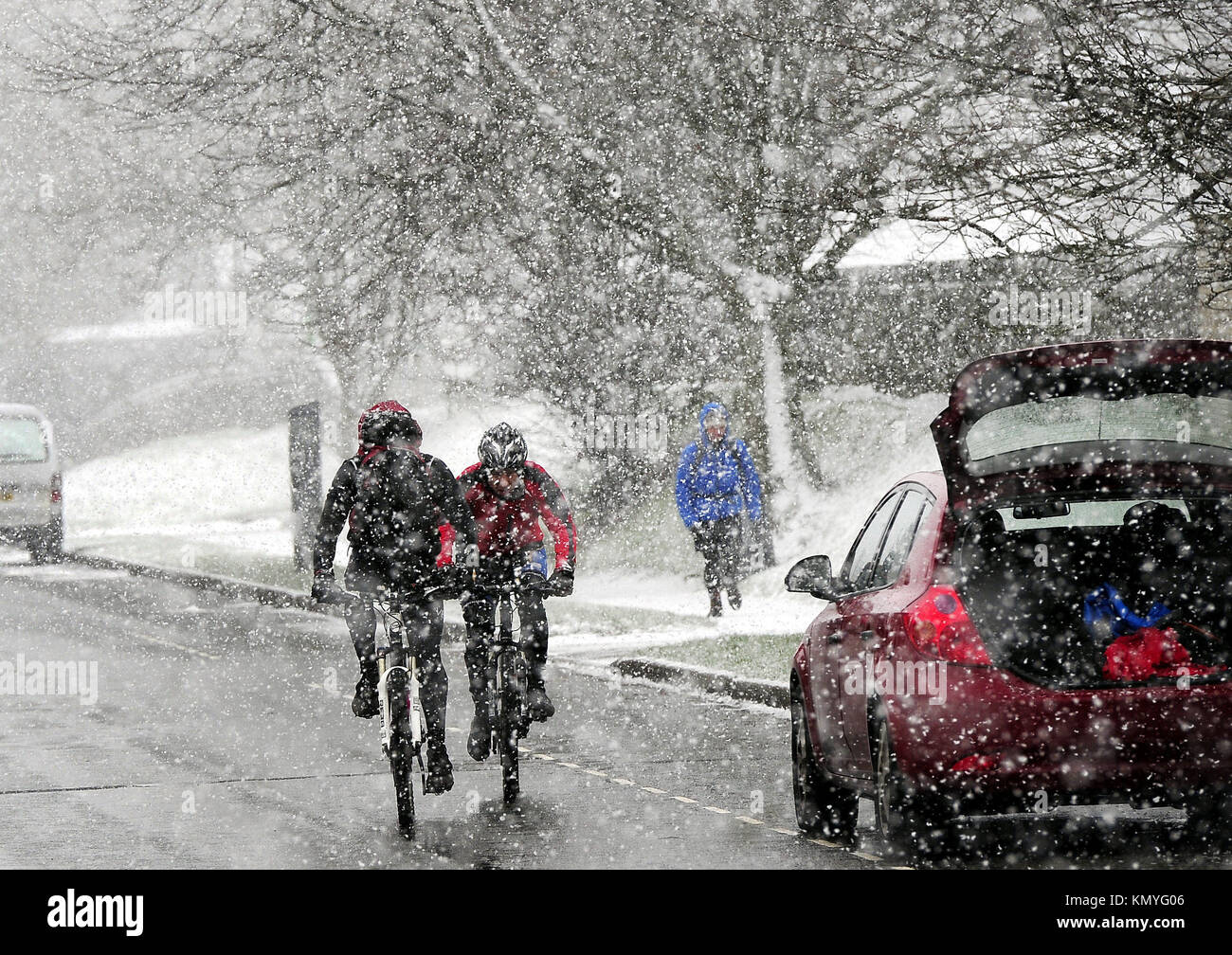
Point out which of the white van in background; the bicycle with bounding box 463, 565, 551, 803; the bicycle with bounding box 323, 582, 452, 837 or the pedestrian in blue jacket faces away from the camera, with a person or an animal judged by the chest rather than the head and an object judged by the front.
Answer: the white van in background

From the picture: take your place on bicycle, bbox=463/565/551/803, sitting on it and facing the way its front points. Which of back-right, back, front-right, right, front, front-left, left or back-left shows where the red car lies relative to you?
front-left

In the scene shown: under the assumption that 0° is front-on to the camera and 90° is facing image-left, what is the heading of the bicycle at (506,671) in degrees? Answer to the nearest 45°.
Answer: approximately 0°

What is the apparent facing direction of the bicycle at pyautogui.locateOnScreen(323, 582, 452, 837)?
toward the camera

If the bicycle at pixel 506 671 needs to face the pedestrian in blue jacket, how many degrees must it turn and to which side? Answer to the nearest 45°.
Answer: approximately 180°

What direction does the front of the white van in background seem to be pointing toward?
away from the camera

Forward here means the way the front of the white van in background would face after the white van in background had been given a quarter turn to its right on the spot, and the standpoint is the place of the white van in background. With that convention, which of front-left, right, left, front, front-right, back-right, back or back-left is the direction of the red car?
right

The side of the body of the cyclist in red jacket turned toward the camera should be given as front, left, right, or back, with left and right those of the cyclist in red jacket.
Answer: front

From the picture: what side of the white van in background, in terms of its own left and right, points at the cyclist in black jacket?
back

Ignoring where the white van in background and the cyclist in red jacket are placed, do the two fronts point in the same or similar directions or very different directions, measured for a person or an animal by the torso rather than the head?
very different directions

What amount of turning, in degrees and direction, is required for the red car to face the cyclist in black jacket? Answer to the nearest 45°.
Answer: approximately 45° to its left

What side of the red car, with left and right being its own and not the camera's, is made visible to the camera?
back

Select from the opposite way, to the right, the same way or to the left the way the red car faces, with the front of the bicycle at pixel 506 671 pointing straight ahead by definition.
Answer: the opposite way

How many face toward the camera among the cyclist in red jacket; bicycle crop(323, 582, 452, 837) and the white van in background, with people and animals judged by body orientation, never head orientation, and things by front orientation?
2

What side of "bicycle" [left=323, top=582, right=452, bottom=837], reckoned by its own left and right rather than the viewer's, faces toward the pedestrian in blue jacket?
back

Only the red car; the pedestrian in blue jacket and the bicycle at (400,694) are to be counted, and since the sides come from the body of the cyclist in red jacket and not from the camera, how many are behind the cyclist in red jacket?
1

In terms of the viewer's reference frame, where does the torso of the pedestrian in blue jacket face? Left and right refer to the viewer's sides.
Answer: facing the viewer

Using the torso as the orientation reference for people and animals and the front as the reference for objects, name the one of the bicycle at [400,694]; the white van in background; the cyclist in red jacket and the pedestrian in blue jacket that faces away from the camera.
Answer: the white van in background

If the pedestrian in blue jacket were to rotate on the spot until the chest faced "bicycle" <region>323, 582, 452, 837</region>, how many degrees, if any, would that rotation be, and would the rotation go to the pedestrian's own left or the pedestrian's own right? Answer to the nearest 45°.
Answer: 0° — they already face it

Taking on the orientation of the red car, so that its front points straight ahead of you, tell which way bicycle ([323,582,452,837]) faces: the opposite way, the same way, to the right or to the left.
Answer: the opposite way
